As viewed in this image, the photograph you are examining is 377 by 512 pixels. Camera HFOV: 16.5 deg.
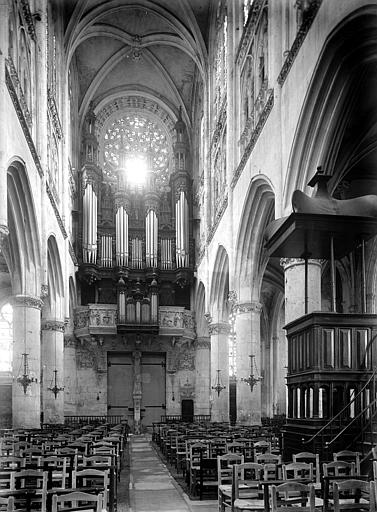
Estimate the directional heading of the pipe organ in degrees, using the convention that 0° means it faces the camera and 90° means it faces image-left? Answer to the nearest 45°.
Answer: approximately 0°

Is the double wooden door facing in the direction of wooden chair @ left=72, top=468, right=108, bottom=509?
yes

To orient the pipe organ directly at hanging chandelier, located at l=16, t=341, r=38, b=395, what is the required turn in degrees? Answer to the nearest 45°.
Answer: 0° — it already faces it

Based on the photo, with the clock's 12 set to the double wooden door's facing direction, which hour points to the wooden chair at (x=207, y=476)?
The wooden chair is roughly at 12 o'clock from the double wooden door.

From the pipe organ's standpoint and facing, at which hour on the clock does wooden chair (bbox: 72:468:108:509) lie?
The wooden chair is roughly at 12 o'clock from the pipe organ.

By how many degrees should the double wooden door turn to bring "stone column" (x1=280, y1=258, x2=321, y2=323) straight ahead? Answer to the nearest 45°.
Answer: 0° — it already faces it

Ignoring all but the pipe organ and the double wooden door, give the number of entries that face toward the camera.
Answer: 2
